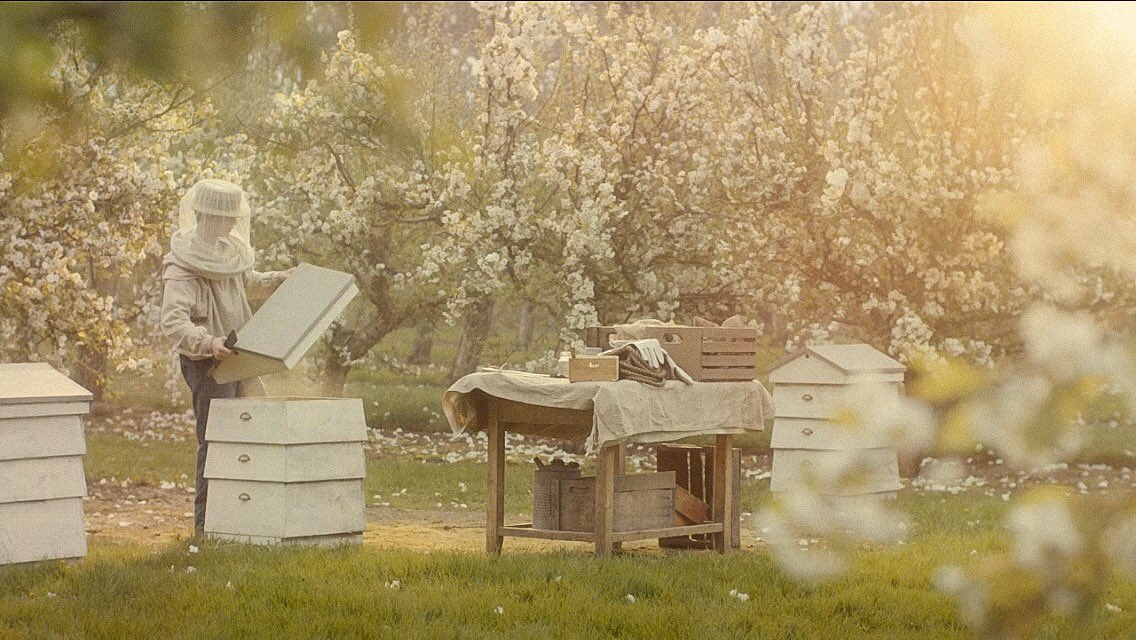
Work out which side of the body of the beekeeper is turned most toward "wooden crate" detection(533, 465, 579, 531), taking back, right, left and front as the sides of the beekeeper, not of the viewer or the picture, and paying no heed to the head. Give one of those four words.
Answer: front

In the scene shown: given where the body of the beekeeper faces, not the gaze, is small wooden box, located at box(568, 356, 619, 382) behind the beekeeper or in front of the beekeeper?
in front

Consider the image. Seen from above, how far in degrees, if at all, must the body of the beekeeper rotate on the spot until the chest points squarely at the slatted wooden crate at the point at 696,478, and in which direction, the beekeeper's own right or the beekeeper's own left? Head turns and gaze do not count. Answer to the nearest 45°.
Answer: approximately 45° to the beekeeper's own left

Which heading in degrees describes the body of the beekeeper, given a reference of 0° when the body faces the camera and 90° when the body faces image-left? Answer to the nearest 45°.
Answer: approximately 315°

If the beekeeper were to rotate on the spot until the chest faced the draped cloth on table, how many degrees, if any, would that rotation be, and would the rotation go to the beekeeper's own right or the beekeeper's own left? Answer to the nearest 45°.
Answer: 0° — they already face it

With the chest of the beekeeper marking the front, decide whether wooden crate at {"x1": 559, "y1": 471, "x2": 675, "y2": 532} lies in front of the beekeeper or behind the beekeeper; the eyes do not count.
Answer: in front

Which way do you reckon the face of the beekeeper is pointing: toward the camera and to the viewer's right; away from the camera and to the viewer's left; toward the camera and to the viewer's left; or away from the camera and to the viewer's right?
toward the camera and to the viewer's right
